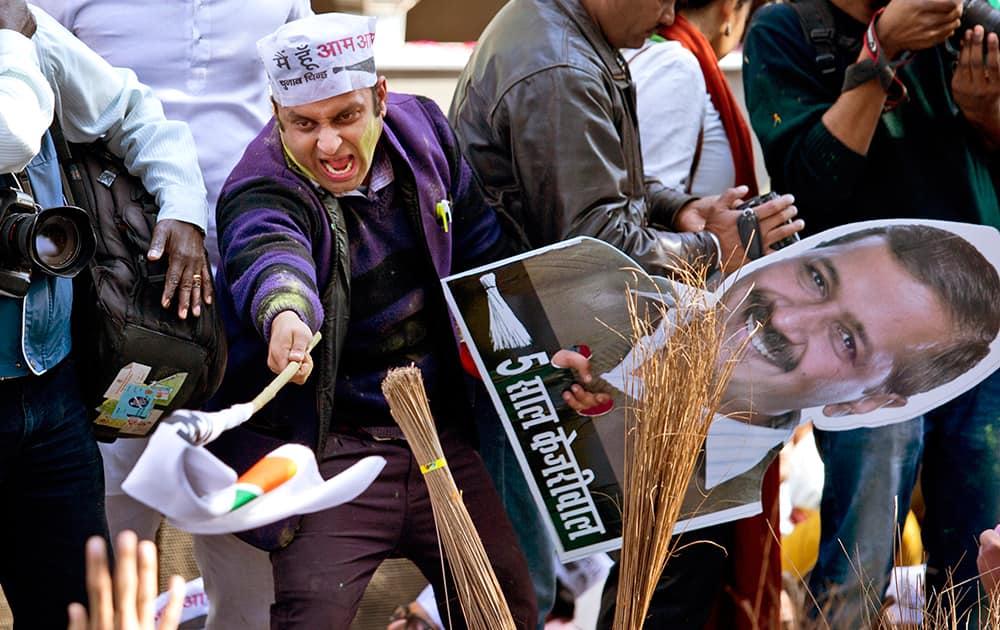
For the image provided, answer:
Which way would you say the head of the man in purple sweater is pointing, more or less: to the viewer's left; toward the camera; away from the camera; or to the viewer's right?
toward the camera

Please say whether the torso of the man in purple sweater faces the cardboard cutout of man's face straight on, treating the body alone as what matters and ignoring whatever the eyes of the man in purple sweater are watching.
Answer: no

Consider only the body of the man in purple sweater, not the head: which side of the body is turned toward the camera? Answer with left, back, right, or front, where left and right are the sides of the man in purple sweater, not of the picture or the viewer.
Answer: front
